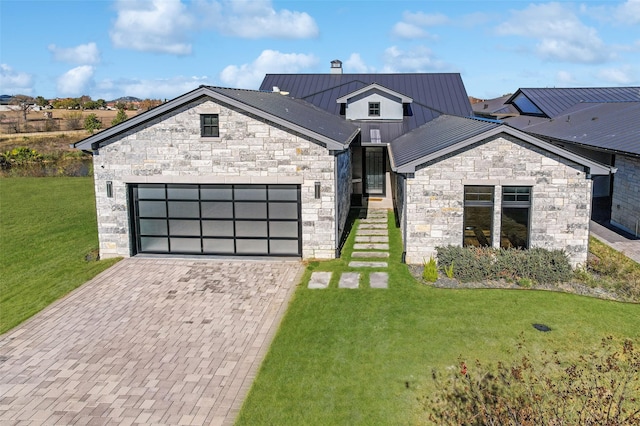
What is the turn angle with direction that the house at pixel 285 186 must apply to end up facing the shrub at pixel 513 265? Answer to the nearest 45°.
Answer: approximately 90° to its left

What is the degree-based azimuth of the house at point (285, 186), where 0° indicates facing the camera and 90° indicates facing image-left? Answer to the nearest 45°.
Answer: approximately 0°

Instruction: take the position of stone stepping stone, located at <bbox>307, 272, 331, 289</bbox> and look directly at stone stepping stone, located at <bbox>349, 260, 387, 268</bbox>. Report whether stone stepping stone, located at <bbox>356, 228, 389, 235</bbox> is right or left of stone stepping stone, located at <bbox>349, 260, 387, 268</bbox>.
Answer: left

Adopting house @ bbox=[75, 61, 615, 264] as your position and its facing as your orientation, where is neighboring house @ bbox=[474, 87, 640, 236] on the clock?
The neighboring house is roughly at 8 o'clock from the house.

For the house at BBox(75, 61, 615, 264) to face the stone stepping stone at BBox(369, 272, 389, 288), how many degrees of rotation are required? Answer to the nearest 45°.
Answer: approximately 45° to its left
